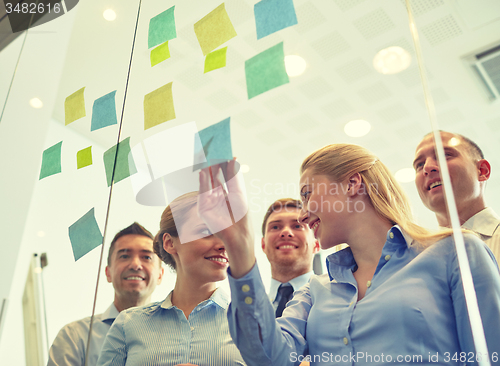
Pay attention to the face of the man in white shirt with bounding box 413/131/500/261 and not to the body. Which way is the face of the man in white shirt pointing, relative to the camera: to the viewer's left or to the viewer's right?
to the viewer's left

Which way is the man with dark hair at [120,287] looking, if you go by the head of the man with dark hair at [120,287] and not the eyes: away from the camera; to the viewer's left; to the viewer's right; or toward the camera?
toward the camera

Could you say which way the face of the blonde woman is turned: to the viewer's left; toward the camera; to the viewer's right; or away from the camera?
to the viewer's left

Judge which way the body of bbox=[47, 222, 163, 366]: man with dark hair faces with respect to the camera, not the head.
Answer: toward the camera

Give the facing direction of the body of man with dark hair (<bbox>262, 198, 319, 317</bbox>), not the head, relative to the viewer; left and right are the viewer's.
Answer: facing the viewer

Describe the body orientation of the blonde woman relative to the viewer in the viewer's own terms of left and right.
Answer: facing the viewer and to the left of the viewer

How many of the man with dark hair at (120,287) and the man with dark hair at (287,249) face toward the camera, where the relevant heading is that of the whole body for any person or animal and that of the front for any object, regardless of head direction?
2

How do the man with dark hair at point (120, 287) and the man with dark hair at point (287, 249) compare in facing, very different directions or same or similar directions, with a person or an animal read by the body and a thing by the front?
same or similar directions
